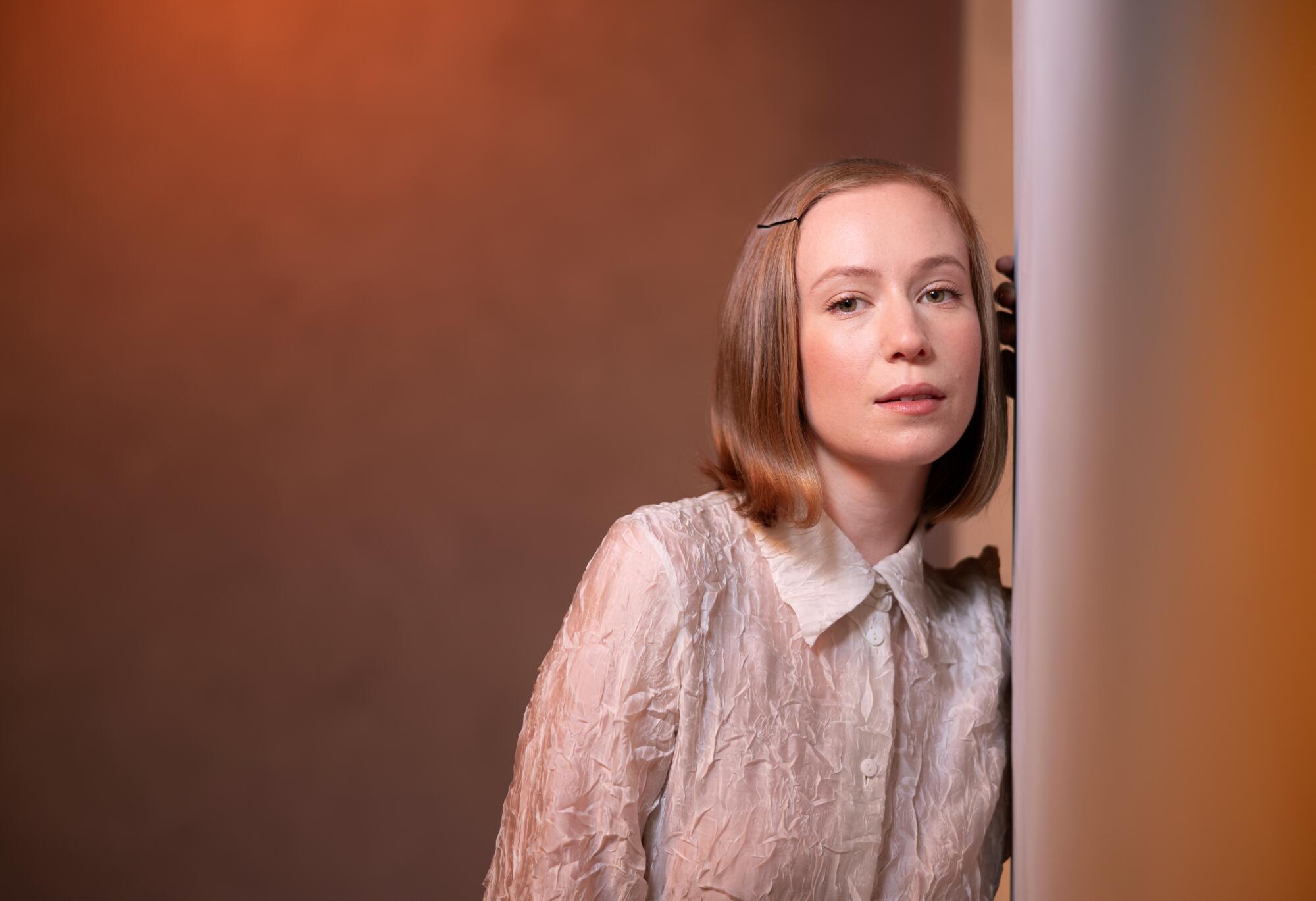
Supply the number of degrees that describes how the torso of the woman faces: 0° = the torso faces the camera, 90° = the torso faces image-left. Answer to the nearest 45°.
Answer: approximately 315°
